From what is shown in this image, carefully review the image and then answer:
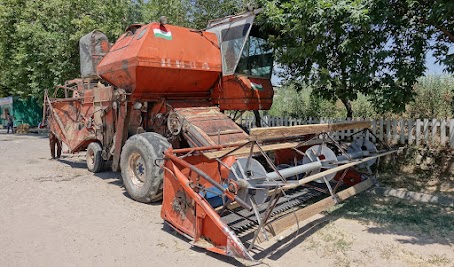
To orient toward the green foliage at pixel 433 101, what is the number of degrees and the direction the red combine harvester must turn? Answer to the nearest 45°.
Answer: approximately 90° to its left

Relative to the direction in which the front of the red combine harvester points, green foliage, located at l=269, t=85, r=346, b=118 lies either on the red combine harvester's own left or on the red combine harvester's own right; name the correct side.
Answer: on the red combine harvester's own left

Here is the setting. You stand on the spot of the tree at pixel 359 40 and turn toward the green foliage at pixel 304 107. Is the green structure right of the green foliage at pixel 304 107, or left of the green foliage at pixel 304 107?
left

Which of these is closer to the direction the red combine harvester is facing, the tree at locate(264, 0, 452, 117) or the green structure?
the tree

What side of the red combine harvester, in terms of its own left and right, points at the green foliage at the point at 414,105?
left

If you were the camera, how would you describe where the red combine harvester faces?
facing the viewer and to the right of the viewer

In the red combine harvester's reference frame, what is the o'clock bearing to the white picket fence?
The white picket fence is roughly at 10 o'clock from the red combine harvester.

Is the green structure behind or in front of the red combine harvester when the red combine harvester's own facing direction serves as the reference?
behind

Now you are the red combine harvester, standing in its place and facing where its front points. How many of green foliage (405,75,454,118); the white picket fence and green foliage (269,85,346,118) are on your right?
0
